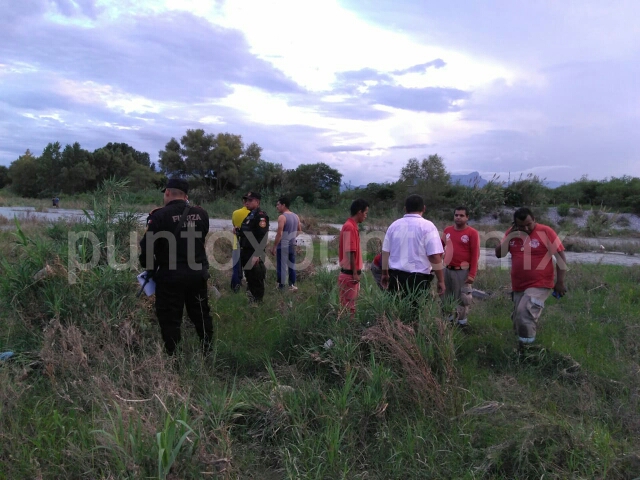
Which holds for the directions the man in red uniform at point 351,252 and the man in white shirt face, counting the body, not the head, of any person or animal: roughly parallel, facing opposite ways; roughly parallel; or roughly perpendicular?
roughly perpendicular

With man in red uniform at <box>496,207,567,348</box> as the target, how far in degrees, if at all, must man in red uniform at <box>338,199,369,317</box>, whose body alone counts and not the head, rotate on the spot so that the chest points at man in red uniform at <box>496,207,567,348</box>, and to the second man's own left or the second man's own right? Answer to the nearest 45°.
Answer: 0° — they already face them

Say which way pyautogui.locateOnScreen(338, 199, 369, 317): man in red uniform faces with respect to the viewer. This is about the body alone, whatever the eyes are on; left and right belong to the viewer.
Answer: facing to the right of the viewer

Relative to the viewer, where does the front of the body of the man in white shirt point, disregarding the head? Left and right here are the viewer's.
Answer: facing away from the viewer

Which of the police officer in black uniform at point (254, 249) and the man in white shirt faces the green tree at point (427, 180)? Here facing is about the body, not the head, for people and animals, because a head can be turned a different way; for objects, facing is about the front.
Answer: the man in white shirt

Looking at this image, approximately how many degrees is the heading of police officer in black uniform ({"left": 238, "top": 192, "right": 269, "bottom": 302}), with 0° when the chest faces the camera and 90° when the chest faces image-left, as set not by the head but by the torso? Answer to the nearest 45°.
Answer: approximately 90°

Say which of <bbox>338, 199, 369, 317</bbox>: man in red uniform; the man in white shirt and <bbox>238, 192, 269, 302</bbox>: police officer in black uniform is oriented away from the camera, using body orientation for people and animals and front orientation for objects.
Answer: the man in white shirt

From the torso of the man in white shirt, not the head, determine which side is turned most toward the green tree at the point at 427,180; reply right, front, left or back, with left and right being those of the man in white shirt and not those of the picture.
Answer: front

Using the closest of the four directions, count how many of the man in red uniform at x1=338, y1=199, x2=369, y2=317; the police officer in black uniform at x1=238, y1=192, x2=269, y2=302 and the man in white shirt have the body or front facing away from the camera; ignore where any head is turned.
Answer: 1
